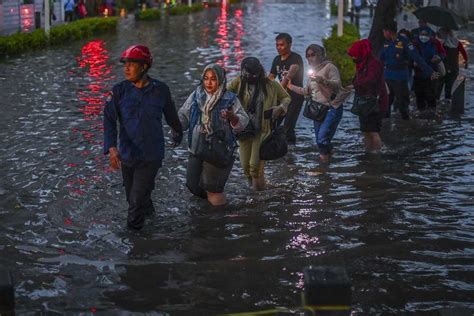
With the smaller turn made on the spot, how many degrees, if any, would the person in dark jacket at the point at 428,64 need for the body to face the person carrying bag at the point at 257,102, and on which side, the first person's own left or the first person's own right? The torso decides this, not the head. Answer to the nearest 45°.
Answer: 0° — they already face them

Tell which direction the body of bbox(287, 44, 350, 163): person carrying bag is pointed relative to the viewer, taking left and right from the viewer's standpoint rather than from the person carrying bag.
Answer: facing the viewer and to the left of the viewer

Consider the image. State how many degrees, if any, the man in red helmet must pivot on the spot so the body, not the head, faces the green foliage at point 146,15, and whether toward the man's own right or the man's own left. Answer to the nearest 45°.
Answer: approximately 180°

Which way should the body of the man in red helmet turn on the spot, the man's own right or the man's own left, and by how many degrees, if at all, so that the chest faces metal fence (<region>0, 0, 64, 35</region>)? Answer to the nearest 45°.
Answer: approximately 180°

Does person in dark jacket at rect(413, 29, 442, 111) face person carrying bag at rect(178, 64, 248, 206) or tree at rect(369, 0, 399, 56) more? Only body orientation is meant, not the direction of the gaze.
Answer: the person carrying bag

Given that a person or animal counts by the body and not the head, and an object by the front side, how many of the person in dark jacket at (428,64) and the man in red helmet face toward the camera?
2

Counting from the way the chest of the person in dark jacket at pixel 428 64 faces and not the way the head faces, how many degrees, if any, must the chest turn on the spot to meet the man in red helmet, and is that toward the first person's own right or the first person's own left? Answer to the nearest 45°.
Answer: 0° — they already face them

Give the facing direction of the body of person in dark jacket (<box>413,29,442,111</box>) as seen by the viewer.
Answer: toward the camera

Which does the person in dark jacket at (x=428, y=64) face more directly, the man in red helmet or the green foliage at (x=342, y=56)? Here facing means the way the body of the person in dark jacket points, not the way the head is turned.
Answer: the man in red helmet

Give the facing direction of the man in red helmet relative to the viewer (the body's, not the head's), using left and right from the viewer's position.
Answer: facing the viewer
